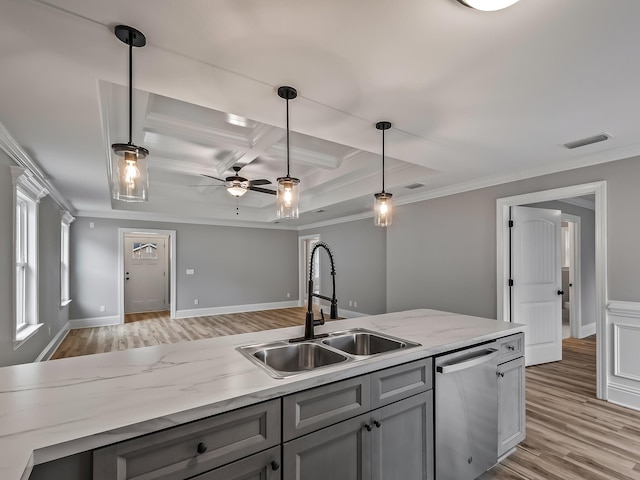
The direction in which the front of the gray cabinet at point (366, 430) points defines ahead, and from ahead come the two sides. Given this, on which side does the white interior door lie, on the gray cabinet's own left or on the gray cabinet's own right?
on the gray cabinet's own left

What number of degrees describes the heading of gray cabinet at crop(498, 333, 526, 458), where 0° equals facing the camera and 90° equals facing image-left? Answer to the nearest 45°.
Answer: approximately 315°

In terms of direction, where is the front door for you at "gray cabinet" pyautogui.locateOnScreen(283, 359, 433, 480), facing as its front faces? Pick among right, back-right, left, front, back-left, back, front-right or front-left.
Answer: back

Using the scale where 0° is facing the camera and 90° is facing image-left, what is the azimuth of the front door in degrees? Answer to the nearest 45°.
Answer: approximately 0°

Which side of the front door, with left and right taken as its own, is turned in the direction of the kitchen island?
front

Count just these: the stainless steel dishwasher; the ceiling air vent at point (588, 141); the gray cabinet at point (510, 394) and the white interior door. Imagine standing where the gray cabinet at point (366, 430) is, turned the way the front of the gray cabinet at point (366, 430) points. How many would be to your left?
4

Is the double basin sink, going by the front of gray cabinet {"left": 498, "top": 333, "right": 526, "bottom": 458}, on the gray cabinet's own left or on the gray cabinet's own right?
on the gray cabinet's own right

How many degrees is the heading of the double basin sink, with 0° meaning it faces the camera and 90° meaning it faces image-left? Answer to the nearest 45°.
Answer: approximately 315°
